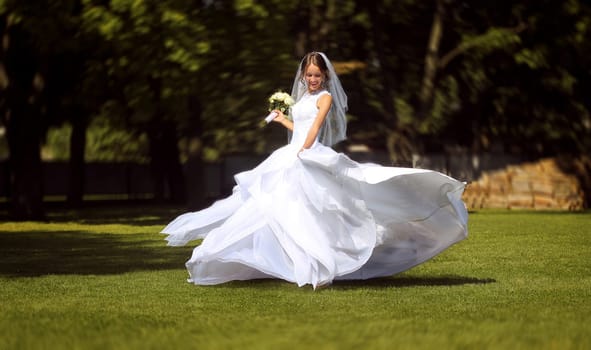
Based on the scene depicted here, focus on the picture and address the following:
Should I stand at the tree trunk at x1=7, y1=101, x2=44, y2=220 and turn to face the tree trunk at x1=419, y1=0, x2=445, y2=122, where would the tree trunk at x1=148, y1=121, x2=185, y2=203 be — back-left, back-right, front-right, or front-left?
front-left

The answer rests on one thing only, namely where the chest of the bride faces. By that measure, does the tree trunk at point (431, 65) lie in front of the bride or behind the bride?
behind

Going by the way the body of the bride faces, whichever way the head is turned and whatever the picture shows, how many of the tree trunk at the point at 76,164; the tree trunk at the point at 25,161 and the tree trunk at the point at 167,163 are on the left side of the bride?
0

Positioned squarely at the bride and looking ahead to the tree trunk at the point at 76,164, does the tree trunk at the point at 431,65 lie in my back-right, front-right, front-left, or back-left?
front-right

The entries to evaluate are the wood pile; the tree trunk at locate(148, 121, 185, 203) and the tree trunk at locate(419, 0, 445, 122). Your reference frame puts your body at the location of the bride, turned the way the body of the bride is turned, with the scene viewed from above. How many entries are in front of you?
0

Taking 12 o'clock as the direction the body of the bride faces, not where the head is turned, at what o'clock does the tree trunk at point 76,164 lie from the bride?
The tree trunk is roughly at 4 o'clock from the bride.

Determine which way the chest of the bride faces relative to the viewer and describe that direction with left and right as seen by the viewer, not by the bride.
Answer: facing the viewer and to the left of the viewer

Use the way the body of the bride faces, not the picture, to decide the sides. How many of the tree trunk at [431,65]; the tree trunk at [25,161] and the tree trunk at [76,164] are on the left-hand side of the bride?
0

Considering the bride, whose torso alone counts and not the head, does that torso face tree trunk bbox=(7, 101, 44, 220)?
no

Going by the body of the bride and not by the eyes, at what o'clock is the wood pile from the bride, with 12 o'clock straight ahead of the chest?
The wood pile is roughly at 5 o'clock from the bride.

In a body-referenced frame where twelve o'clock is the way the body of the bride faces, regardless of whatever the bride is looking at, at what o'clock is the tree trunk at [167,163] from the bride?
The tree trunk is roughly at 4 o'clock from the bride.
